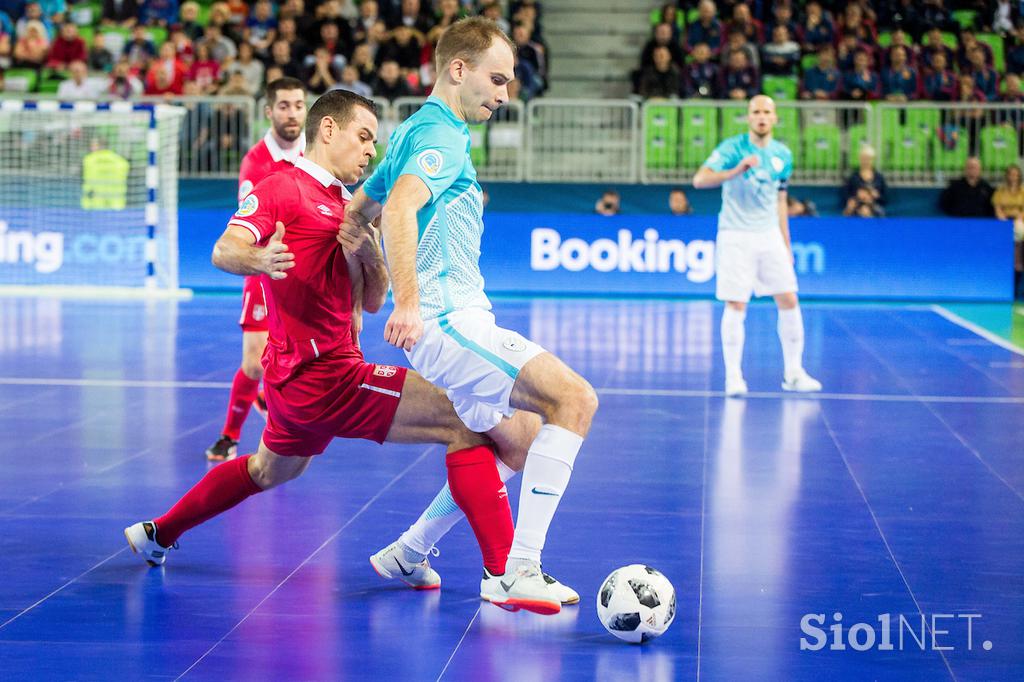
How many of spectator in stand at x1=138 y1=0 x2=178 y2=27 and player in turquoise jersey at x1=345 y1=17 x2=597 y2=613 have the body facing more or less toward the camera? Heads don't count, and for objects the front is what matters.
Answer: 1

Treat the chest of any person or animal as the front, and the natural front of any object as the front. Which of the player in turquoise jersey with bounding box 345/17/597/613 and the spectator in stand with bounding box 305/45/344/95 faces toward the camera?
the spectator in stand

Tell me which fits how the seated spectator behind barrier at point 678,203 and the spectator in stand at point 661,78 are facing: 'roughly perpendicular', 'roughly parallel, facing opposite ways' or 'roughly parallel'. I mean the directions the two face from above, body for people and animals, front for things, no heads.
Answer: roughly parallel

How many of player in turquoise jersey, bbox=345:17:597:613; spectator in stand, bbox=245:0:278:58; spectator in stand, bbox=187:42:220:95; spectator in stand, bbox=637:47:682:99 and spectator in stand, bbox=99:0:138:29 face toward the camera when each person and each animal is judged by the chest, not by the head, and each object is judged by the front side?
4

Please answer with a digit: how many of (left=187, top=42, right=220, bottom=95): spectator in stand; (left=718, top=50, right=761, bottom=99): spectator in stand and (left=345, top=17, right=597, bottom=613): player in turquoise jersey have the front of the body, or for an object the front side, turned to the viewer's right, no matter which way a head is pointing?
1

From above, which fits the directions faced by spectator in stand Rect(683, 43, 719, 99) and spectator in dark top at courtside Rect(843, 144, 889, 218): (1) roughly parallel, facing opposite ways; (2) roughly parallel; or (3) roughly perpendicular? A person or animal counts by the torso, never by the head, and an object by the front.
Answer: roughly parallel

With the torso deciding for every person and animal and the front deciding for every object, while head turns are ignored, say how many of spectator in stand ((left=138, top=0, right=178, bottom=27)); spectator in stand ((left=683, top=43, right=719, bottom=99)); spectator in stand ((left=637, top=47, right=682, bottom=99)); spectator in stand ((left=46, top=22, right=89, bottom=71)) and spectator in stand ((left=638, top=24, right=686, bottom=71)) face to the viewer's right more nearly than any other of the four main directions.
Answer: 0

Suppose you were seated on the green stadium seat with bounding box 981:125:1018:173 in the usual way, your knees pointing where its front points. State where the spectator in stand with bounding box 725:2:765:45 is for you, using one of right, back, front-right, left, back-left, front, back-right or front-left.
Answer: right

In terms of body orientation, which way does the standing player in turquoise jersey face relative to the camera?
toward the camera

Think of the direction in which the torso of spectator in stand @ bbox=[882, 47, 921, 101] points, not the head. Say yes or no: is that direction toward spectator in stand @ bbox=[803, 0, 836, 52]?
no

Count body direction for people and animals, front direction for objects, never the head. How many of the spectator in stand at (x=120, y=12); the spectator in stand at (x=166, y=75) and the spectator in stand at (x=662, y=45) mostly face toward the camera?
3

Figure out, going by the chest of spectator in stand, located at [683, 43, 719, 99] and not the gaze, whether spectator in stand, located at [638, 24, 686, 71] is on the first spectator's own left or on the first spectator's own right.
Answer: on the first spectator's own right

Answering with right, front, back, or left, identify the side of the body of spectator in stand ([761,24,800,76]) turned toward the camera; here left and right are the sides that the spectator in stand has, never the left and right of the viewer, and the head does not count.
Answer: front

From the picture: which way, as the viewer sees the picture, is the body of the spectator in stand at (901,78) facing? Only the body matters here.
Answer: toward the camera

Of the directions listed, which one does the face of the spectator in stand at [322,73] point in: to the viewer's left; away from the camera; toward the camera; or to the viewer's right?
toward the camera

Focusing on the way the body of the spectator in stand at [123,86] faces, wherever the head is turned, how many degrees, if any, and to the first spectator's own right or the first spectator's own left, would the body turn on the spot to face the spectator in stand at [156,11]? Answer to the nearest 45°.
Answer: approximately 180°

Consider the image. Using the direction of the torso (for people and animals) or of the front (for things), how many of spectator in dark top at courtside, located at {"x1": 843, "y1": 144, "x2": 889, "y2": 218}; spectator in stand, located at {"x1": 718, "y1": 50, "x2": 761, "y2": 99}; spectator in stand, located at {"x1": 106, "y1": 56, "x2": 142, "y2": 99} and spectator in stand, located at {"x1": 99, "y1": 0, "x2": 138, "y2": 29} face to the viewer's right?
0

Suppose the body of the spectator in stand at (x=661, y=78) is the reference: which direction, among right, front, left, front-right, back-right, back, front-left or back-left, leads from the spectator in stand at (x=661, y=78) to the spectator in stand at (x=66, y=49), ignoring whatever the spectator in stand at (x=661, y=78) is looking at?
right
